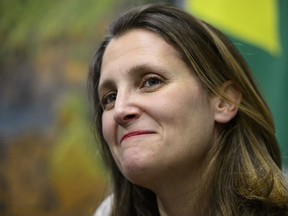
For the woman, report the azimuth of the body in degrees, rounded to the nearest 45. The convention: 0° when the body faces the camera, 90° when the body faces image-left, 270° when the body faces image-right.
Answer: approximately 45°
